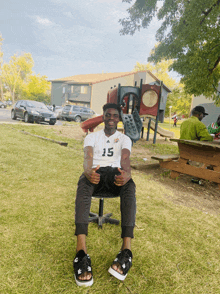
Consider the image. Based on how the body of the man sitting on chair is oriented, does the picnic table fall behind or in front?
behind

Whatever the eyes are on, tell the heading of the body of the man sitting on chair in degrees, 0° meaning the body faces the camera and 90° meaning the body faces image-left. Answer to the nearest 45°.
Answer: approximately 0°

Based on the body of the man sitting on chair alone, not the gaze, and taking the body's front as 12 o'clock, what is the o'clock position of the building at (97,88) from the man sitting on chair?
The building is roughly at 6 o'clock from the man sitting on chair.

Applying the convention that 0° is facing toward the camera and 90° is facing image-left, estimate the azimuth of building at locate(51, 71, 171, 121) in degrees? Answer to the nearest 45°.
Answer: approximately 45°

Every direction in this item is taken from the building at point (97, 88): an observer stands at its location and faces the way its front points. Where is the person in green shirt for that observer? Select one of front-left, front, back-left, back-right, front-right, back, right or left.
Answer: front-left
